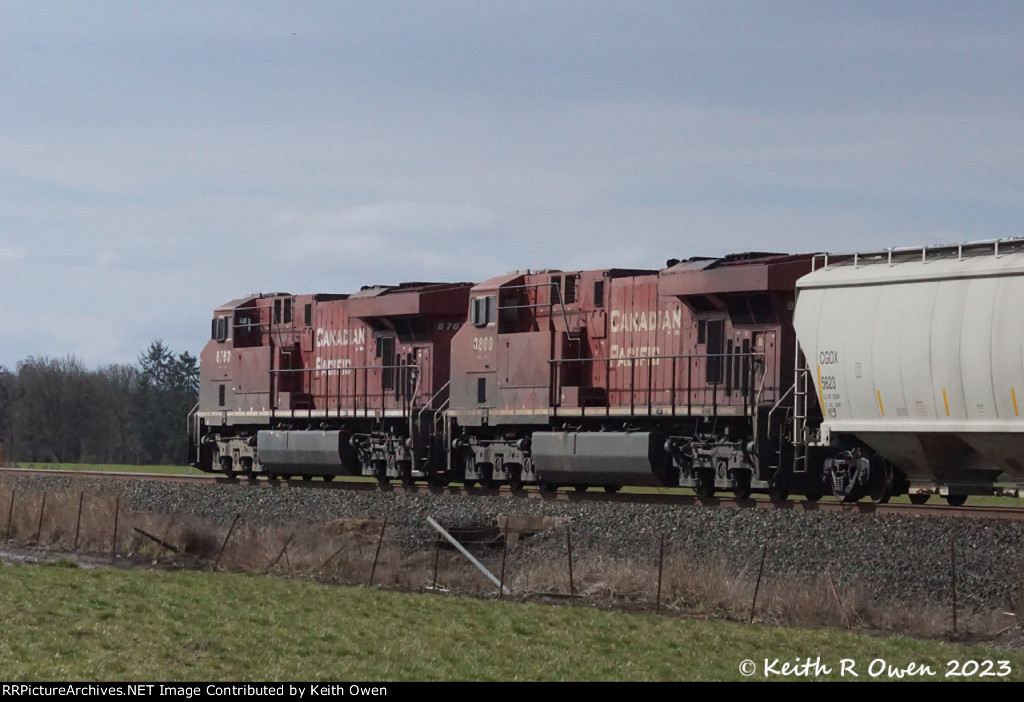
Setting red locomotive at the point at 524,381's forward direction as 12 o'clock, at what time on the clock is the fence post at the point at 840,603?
The fence post is roughly at 7 o'clock from the red locomotive.

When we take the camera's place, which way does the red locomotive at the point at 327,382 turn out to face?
facing away from the viewer and to the left of the viewer

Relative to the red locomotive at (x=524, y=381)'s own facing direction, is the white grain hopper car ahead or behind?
behind

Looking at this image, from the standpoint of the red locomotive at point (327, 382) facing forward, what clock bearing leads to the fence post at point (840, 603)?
The fence post is roughly at 7 o'clock from the red locomotive.

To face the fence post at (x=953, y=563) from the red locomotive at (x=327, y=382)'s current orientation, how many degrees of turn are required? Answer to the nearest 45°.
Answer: approximately 180°

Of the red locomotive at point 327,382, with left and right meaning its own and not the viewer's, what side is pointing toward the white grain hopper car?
back

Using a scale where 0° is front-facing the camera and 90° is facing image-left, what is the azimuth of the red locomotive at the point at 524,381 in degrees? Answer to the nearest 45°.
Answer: approximately 135°

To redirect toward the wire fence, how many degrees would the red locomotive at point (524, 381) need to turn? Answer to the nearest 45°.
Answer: approximately 135° to its left
